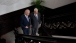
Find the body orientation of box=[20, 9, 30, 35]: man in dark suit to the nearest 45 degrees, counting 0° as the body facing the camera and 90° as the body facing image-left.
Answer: approximately 315°

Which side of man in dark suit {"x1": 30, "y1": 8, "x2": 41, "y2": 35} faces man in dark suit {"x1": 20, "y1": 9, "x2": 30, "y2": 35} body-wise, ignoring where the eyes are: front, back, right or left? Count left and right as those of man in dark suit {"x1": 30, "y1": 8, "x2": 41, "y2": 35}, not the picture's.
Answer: right

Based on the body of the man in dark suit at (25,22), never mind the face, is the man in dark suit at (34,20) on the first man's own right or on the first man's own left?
on the first man's own left

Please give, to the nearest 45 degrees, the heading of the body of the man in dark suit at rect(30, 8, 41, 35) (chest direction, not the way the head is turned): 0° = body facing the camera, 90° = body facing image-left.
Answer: approximately 315°
